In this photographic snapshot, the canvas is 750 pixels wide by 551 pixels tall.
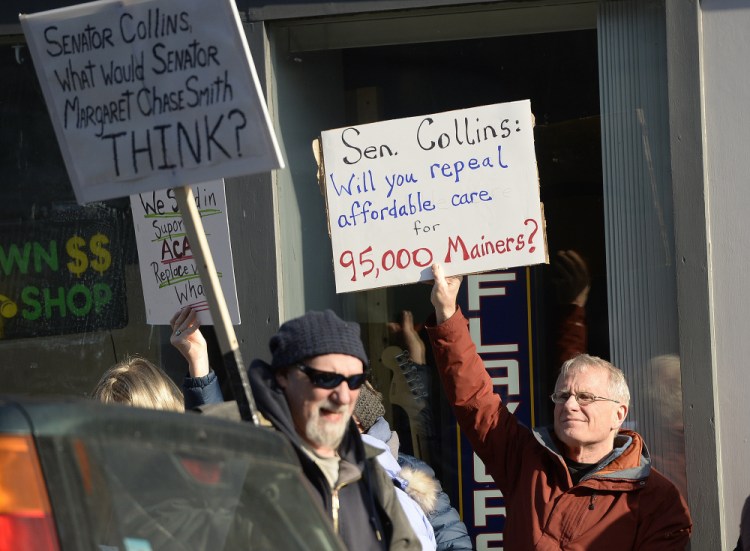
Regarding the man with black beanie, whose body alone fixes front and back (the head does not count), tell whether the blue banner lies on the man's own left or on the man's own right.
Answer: on the man's own left

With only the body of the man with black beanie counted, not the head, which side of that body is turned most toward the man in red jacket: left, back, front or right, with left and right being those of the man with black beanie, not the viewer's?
left

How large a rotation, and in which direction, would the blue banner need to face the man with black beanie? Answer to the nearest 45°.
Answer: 0° — it already faces them

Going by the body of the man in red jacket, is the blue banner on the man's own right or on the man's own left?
on the man's own right

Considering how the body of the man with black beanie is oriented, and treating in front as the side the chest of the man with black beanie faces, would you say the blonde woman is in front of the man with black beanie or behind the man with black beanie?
behind

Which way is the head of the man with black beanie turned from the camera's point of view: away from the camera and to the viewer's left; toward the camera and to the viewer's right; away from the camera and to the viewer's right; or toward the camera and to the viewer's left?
toward the camera and to the viewer's right

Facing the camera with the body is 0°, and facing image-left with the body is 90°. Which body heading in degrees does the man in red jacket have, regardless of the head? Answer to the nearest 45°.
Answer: approximately 45°

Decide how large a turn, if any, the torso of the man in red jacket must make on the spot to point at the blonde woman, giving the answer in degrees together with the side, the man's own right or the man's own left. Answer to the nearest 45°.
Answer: approximately 45° to the man's own right

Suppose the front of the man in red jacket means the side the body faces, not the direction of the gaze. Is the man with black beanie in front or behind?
in front

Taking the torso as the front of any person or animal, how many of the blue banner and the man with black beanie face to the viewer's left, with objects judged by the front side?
0

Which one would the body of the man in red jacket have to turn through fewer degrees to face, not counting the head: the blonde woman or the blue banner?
the blonde woman

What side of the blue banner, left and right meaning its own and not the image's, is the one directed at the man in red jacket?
front
